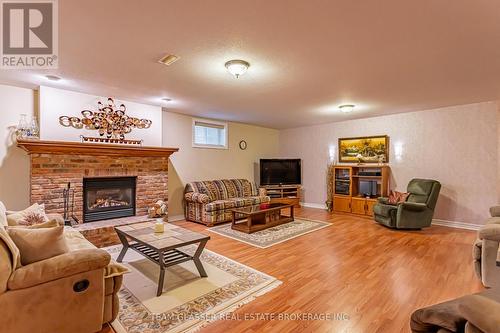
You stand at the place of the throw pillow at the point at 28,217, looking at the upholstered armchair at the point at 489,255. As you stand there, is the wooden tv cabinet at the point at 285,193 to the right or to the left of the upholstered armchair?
left

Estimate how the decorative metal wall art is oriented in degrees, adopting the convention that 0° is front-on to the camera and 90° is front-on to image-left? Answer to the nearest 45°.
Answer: approximately 0°

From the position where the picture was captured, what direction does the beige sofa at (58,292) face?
facing to the right of the viewer

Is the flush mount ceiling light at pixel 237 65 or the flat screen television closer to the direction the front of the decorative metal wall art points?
the flush mount ceiling light

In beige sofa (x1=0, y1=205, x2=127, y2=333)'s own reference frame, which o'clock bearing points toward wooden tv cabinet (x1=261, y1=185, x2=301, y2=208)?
The wooden tv cabinet is roughly at 11 o'clock from the beige sofa.

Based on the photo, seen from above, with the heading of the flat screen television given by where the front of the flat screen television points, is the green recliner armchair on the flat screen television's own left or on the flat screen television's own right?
on the flat screen television's own left

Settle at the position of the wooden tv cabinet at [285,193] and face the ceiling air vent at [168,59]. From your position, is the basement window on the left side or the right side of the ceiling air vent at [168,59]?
right

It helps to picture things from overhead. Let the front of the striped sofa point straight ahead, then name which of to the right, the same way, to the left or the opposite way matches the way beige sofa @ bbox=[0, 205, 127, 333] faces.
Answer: to the left
